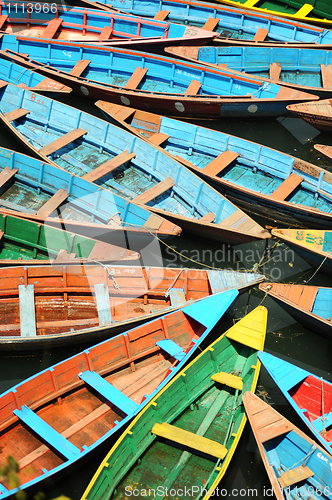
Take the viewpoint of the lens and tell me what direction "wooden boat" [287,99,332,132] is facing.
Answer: facing to the left of the viewer

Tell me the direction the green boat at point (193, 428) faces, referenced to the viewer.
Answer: facing away from the viewer and to the right of the viewer

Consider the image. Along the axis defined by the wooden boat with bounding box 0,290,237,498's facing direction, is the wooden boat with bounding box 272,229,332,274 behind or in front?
in front

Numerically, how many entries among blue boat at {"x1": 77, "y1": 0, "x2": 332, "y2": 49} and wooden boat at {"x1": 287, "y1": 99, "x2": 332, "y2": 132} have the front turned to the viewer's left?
2

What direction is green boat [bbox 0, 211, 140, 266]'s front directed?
to the viewer's right

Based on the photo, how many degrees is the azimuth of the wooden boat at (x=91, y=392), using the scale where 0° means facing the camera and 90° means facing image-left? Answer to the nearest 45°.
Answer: approximately 225°

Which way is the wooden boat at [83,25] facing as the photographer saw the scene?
facing to the right of the viewer

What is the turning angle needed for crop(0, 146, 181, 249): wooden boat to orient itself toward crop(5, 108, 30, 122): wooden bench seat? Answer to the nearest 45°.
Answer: approximately 180°

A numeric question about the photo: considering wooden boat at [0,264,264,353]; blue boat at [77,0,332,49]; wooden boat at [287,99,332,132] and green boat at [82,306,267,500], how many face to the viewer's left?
2

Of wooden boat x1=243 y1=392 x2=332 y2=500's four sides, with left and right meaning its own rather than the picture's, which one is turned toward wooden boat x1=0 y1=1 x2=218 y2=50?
front

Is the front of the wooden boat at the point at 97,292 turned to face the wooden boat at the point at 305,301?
yes

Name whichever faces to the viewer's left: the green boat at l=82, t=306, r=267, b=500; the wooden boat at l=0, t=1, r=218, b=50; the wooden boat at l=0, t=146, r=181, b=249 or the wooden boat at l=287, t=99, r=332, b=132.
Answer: the wooden boat at l=287, t=99, r=332, b=132

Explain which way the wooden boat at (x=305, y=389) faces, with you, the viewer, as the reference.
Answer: facing away from the viewer and to the left of the viewer

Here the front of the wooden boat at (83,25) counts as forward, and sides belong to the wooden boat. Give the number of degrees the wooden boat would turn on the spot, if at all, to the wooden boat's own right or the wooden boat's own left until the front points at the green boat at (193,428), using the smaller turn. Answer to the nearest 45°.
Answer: approximately 90° to the wooden boat's own right

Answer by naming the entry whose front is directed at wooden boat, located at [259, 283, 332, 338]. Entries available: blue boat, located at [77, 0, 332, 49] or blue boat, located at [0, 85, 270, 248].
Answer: blue boat, located at [0, 85, 270, 248]

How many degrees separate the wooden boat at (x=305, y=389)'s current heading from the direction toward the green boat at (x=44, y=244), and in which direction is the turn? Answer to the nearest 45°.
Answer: approximately 45° to its left

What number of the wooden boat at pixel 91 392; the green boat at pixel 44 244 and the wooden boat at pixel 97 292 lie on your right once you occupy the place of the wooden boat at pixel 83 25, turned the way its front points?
3

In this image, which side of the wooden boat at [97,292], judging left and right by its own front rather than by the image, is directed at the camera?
right
